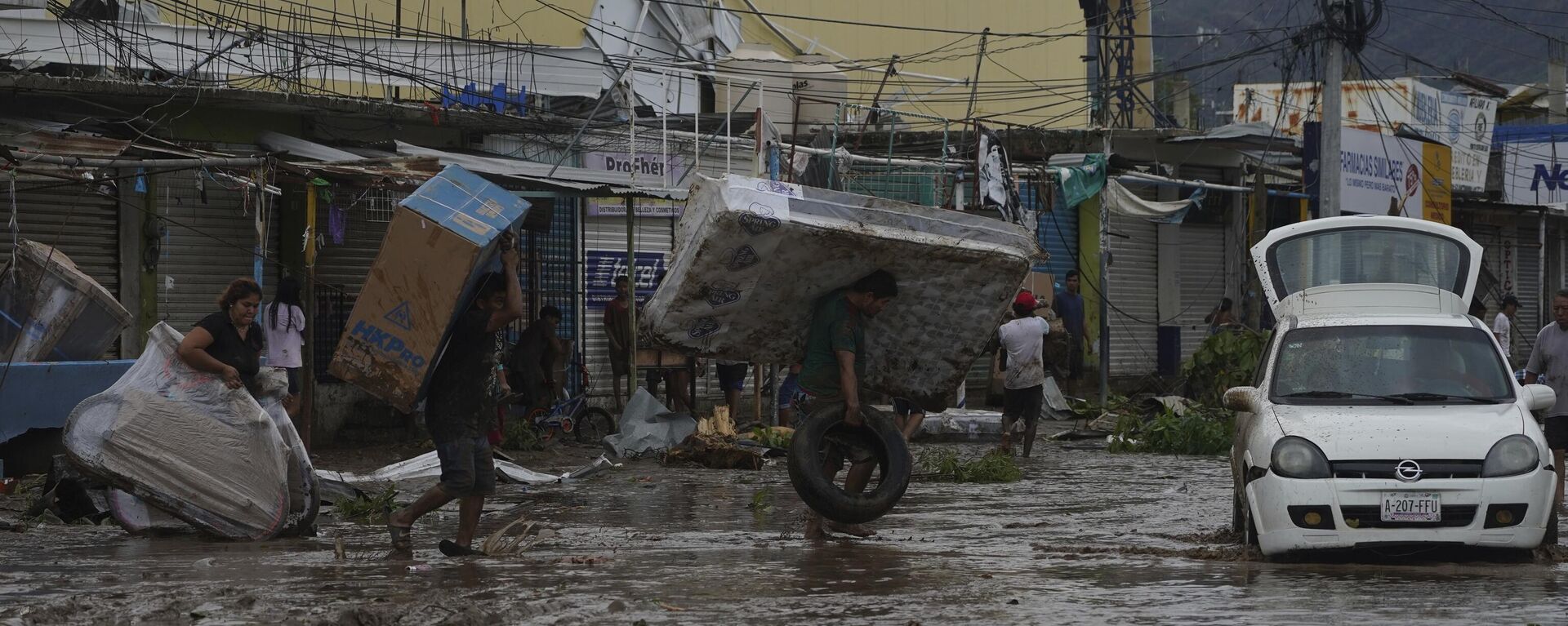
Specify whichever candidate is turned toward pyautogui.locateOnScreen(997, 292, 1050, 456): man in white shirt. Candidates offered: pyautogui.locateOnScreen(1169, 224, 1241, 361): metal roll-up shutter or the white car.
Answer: the metal roll-up shutter

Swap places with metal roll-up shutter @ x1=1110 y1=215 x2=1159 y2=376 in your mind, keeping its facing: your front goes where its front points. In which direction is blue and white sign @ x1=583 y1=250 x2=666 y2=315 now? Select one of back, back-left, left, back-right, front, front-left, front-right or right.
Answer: front-right

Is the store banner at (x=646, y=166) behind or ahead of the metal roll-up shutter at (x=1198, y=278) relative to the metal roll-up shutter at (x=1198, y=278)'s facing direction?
ahead

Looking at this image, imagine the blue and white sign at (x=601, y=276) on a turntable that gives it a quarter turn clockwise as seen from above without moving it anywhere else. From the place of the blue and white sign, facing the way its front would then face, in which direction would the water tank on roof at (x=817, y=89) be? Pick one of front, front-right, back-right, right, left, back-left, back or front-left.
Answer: back-right

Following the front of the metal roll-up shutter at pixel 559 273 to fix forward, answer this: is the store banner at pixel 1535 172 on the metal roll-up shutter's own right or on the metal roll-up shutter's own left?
on the metal roll-up shutter's own left
